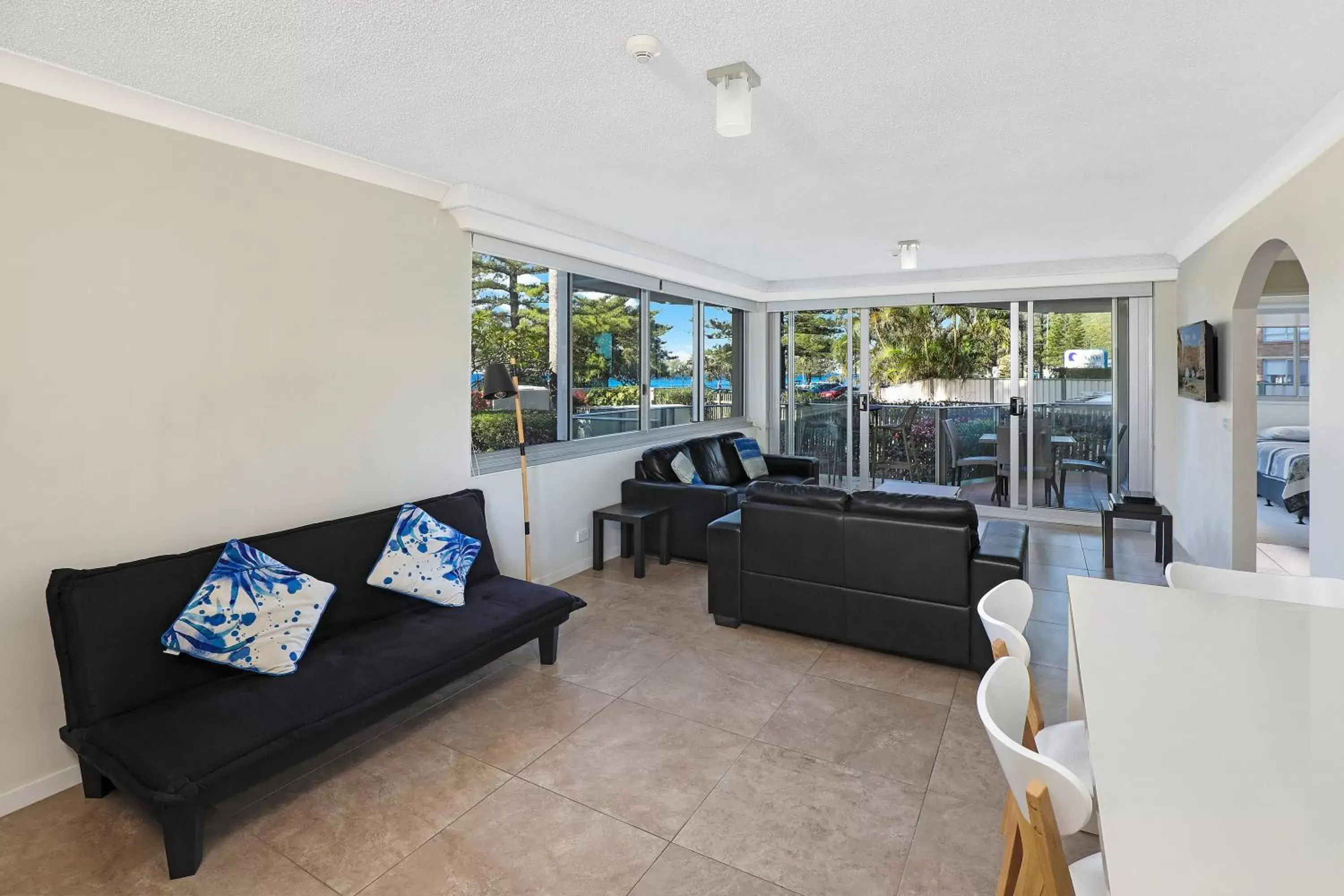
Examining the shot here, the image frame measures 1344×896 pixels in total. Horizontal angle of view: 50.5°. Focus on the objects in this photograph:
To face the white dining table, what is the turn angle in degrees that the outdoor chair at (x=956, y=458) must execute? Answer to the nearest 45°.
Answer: approximately 90° to its right

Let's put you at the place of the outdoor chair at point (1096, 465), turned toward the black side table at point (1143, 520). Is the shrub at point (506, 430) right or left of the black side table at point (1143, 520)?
right

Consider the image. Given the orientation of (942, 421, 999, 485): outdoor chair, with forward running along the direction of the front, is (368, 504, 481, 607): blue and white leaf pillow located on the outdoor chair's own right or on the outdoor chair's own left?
on the outdoor chair's own right

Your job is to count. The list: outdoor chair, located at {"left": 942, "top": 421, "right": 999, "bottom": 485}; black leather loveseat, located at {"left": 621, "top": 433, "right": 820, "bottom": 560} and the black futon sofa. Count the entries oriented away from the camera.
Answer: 0

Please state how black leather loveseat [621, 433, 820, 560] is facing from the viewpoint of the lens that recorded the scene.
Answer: facing the viewer and to the right of the viewer

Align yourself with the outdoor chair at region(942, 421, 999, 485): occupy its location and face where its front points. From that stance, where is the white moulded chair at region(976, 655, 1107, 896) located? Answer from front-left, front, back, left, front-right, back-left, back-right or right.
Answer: right

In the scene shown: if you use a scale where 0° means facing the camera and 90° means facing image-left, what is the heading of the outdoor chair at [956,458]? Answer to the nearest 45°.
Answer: approximately 270°

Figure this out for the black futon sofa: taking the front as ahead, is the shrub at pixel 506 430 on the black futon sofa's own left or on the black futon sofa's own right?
on the black futon sofa's own left

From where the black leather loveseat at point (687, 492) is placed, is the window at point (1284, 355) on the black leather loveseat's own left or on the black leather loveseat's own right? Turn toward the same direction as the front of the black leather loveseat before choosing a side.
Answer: on the black leather loveseat's own left

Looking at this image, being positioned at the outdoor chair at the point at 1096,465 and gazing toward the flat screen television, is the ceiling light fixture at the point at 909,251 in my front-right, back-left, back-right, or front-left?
front-right
